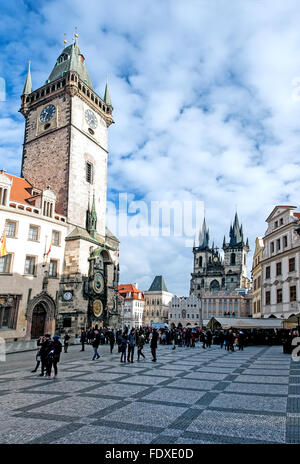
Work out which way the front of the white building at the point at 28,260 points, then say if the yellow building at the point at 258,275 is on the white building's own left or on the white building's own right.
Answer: on the white building's own left

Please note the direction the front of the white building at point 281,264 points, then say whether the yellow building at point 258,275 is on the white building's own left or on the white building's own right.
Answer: on the white building's own right

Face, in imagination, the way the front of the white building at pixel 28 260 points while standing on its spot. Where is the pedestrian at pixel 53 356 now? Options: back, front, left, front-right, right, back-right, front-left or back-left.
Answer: front-right

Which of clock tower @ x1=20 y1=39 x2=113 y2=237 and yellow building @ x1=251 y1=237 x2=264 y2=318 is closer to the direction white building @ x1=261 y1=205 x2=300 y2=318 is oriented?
the clock tower

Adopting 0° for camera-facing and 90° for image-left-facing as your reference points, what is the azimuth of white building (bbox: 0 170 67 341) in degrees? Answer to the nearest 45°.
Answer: approximately 315°

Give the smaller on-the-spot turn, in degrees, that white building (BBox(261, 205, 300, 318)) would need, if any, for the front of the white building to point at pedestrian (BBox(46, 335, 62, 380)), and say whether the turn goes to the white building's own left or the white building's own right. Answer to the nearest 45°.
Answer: approximately 45° to the white building's own left
